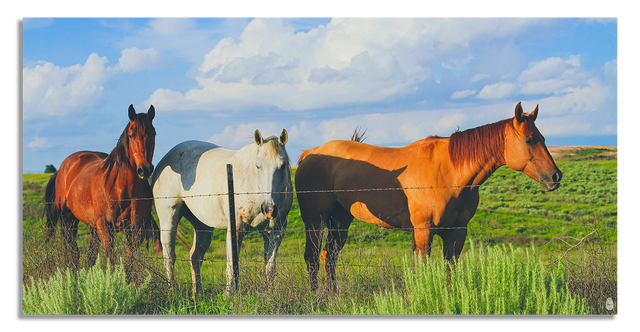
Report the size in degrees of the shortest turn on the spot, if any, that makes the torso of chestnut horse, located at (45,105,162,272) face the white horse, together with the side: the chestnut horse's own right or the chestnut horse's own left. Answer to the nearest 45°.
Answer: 0° — it already faces it

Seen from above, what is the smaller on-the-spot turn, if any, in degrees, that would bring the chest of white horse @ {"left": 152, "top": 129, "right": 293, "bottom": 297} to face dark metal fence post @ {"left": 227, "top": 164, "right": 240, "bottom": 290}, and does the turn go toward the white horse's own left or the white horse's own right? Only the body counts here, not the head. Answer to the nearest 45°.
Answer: approximately 45° to the white horse's own right

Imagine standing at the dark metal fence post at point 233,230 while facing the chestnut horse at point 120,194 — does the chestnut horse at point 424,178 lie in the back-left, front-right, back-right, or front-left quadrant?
back-right

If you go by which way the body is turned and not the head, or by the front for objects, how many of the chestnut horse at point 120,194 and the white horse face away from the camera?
0

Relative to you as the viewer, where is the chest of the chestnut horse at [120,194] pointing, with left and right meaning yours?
facing the viewer and to the right of the viewer
